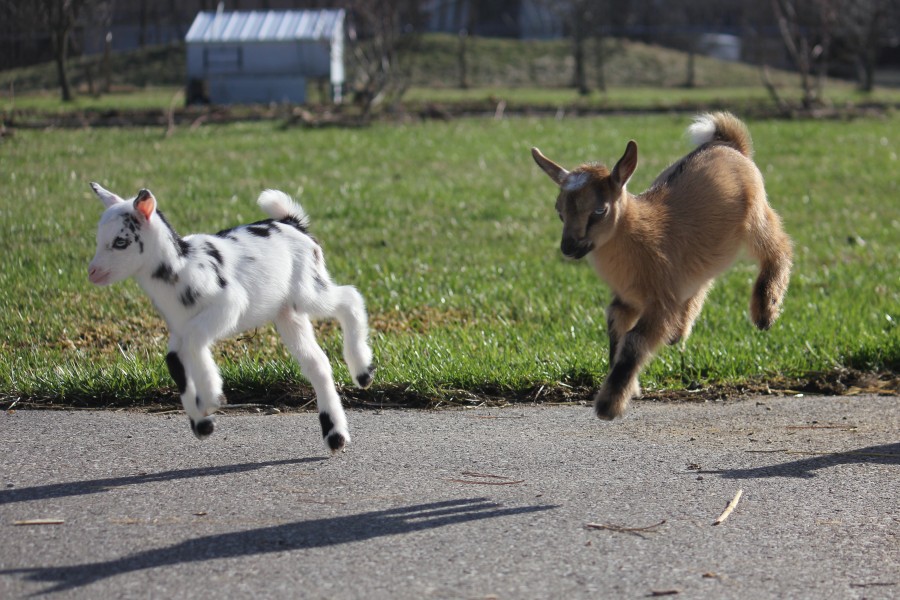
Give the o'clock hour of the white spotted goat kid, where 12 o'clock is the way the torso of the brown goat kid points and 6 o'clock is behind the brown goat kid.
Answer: The white spotted goat kid is roughly at 12 o'clock from the brown goat kid.

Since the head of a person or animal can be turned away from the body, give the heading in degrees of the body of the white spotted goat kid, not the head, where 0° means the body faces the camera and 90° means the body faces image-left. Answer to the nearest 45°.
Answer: approximately 90°

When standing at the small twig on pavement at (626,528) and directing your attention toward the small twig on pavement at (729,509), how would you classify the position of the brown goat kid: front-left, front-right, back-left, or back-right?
front-left

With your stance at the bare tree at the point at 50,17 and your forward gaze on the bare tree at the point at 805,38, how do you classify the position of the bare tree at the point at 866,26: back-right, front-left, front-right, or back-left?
front-left

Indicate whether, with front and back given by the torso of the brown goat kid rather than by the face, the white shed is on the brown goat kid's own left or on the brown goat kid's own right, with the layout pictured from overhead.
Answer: on the brown goat kid's own right

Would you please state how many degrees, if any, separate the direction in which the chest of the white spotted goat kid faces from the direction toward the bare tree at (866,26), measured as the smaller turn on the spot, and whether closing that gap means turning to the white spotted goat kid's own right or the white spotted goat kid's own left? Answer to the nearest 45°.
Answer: approximately 135° to the white spotted goat kid's own right

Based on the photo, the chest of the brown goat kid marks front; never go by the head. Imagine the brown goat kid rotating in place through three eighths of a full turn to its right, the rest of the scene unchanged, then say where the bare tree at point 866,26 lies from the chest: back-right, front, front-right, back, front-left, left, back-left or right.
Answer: front

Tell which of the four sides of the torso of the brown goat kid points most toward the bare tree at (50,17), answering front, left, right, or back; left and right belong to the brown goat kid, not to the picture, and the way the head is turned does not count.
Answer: right

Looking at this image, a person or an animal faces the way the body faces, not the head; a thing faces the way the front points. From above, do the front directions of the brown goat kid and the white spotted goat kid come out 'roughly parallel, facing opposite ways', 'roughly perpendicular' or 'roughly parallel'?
roughly parallel

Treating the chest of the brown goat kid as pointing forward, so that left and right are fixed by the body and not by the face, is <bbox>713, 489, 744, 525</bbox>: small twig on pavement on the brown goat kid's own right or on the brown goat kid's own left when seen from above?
on the brown goat kid's own left

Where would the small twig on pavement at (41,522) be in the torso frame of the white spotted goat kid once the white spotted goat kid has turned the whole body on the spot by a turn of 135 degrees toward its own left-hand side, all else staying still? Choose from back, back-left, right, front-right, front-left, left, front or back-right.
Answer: right

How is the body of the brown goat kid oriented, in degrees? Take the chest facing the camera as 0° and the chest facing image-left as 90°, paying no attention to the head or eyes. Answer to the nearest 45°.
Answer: approximately 45°

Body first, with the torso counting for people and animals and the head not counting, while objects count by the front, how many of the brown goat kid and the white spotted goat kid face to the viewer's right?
0

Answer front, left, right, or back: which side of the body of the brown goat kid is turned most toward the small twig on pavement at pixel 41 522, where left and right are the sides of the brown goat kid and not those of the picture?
front

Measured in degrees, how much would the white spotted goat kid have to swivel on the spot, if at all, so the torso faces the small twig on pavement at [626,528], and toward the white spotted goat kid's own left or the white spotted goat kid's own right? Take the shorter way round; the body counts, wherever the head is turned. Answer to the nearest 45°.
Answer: approximately 135° to the white spotted goat kid's own left
